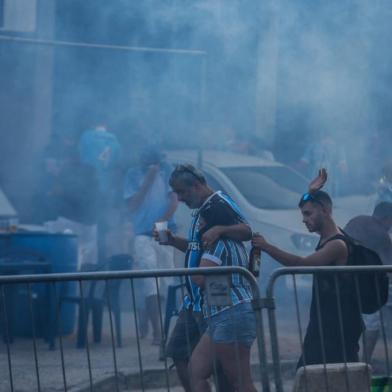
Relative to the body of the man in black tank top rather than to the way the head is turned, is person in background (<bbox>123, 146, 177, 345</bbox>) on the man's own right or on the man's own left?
on the man's own right

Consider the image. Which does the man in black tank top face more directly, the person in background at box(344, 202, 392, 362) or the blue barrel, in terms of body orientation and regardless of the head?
the blue barrel

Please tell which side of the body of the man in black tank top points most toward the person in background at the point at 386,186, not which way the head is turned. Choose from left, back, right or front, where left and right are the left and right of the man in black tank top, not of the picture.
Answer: right

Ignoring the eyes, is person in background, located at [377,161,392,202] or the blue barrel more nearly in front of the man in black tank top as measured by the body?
the blue barrel

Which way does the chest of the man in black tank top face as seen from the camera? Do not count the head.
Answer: to the viewer's left

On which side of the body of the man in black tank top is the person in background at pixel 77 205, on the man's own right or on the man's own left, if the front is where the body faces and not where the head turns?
on the man's own right

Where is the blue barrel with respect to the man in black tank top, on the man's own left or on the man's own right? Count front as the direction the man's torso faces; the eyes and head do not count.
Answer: on the man's own right

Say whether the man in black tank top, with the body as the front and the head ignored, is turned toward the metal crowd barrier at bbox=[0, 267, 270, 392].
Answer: yes

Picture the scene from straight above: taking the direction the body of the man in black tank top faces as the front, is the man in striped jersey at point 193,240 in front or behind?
in front

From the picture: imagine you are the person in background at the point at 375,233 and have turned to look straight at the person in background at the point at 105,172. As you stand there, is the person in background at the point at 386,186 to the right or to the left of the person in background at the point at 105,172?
right

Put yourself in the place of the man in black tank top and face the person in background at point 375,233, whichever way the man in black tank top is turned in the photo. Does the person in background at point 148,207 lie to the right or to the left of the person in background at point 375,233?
left

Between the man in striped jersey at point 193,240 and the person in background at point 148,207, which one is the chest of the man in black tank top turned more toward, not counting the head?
the man in striped jersey

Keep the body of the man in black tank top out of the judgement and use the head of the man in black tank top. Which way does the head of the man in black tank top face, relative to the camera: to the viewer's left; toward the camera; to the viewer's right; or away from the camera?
to the viewer's left

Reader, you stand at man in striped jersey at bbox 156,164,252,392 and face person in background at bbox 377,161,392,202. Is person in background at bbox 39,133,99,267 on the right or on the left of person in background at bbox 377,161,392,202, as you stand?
left
